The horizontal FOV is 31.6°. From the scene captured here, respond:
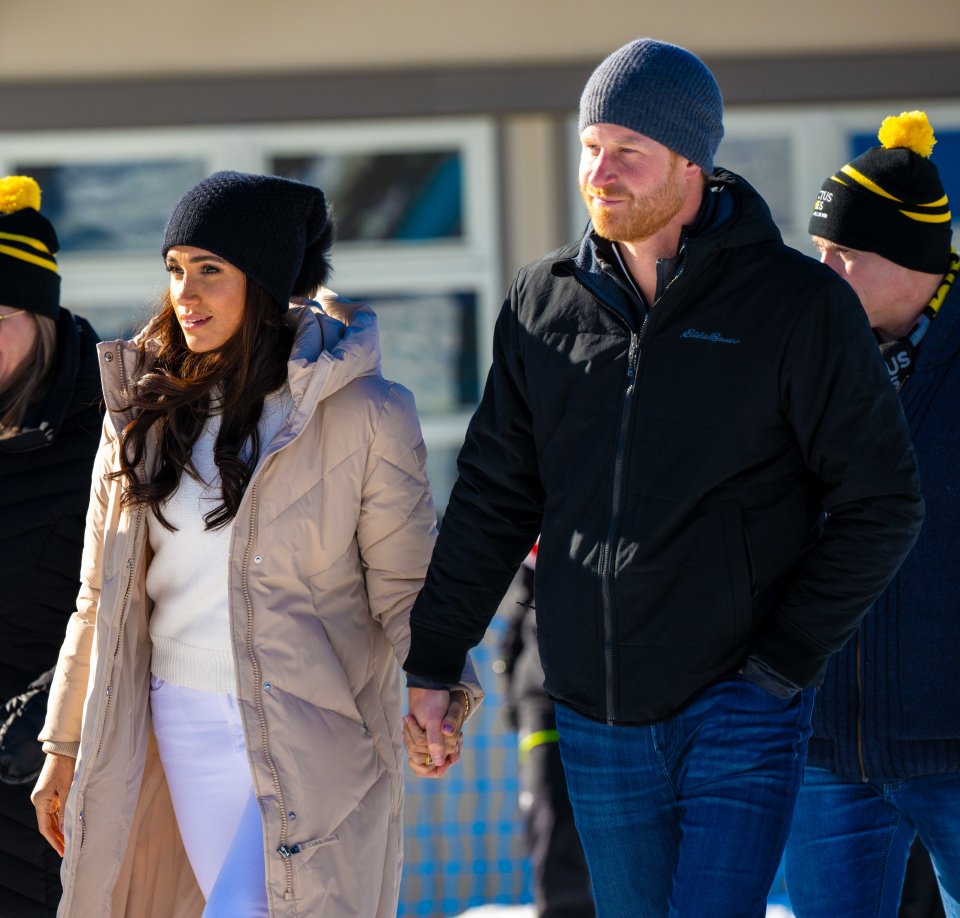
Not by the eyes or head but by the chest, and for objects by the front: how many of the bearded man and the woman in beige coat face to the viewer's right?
0

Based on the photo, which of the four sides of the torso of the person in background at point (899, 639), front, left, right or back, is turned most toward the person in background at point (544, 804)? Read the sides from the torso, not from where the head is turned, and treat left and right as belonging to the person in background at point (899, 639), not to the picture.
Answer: right

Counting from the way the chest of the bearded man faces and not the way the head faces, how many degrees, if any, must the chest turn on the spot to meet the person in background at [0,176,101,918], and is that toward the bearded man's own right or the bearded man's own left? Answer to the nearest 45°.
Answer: approximately 45° to the bearded man's own right

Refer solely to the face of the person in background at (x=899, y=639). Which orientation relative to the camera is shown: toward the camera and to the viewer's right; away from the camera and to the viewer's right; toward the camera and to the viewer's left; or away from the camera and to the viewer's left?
toward the camera and to the viewer's left

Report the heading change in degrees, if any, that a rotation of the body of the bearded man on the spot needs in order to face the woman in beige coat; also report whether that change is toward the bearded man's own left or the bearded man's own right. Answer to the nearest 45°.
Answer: approximately 45° to the bearded man's own right

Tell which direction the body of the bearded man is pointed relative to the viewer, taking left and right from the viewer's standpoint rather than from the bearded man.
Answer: facing the viewer and to the left of the viewer

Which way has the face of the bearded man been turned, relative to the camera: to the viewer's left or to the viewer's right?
to the viewer's left

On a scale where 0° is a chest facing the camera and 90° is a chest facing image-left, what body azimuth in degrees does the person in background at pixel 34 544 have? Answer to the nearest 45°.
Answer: approximately 45°
